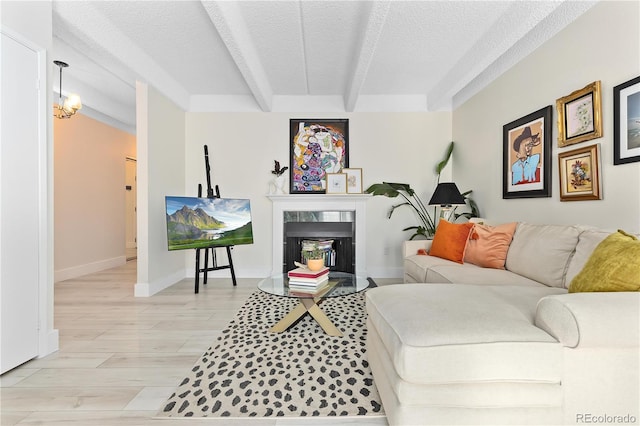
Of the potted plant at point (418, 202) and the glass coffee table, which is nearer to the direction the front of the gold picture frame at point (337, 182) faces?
the glass coffee table

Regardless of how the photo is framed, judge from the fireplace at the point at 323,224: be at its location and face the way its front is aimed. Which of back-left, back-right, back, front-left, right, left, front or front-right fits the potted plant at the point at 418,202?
left

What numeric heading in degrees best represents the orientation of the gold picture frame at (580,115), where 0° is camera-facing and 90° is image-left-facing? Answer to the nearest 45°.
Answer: approximately 45°

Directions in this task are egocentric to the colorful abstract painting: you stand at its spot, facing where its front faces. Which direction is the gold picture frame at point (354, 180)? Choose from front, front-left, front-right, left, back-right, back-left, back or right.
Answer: left

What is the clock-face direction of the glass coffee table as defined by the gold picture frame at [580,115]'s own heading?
The glass coffee table is roughly at 12 o'clock from the gold picture frame.

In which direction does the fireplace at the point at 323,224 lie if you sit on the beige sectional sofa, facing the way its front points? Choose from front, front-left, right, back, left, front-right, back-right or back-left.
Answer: right

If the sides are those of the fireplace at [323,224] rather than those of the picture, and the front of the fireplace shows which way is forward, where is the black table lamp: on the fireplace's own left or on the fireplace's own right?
on the fireplace's own left

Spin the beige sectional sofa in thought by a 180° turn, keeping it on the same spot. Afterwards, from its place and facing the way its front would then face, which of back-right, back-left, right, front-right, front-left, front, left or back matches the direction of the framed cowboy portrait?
front-left

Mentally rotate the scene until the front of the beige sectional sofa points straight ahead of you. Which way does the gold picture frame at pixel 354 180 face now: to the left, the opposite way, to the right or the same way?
to the left

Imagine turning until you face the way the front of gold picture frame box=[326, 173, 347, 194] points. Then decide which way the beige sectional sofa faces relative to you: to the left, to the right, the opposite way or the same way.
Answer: to the right

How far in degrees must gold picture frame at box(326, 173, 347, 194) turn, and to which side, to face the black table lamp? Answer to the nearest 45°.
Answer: approximately 45° to its left

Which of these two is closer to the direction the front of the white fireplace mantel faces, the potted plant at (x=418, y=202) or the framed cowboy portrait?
the framed cowboy portrait

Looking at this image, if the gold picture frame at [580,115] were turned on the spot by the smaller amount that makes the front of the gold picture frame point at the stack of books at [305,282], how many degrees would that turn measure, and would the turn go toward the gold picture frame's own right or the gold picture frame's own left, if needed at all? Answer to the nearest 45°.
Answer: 0° — it already faces it
